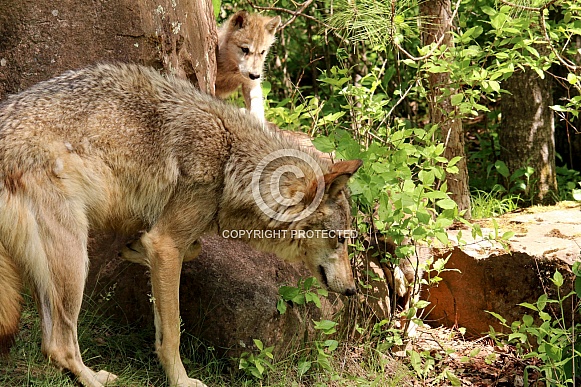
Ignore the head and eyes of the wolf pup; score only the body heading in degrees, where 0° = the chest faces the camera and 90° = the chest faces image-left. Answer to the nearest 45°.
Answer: approximately 315°

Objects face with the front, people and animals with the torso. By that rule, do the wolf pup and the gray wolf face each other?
no

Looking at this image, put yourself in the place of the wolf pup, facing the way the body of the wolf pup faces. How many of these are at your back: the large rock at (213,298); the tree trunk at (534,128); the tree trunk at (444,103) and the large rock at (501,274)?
0

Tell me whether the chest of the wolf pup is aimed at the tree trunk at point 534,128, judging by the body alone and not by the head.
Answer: no

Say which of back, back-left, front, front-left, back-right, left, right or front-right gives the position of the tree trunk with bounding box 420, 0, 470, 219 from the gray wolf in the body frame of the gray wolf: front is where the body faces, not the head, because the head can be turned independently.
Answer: front-left

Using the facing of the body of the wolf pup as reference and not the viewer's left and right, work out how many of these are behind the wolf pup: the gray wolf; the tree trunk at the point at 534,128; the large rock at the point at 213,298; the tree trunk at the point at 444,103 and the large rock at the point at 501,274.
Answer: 0

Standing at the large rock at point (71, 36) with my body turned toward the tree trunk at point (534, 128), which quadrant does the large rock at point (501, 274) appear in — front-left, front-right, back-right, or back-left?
front-right

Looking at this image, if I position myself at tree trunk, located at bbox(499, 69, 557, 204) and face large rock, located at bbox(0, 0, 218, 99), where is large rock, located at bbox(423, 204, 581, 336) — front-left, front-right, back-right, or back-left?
front-left

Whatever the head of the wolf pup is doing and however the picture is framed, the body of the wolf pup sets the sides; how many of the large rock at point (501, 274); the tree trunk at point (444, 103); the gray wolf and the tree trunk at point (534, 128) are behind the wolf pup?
0

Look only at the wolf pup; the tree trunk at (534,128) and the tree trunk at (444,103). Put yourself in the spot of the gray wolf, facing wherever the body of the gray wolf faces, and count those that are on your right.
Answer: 0

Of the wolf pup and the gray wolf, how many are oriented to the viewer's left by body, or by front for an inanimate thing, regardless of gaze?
0

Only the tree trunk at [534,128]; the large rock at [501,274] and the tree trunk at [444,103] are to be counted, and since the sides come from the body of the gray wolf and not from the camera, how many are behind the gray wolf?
0
